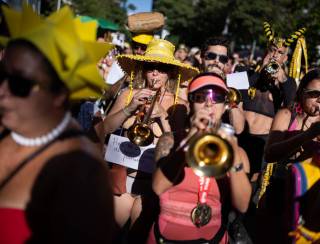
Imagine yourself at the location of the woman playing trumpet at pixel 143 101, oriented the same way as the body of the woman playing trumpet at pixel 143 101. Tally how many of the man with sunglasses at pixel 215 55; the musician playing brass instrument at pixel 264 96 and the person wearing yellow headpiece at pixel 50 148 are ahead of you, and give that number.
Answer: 1

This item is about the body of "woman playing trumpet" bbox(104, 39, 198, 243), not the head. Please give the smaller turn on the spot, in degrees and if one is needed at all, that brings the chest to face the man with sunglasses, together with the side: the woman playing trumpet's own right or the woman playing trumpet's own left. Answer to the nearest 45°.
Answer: approximately 135° to the woman playing trumpet's own left

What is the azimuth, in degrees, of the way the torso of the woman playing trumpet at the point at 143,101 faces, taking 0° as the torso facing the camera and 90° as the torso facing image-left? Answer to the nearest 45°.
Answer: approximately 0°

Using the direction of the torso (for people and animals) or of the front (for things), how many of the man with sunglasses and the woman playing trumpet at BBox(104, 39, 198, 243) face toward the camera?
2

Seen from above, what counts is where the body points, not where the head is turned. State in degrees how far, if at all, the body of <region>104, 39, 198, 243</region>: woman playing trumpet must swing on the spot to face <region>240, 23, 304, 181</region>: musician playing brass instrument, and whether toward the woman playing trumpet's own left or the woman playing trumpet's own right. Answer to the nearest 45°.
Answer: approximately 135° to the woman playing trumpet's own left

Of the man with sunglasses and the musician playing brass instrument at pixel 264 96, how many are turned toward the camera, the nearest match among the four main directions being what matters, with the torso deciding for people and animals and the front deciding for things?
2

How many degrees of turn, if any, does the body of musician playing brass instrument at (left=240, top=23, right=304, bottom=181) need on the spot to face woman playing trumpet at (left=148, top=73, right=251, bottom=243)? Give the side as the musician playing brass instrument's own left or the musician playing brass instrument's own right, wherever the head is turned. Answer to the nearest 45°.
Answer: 0° — they already face them

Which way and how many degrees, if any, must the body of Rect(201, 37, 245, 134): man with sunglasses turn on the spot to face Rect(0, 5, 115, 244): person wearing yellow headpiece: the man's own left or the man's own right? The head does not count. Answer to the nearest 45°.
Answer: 0° — they already face them

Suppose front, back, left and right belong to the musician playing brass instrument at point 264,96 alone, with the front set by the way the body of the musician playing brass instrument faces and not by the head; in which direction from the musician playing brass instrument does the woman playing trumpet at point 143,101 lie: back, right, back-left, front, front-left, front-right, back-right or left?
front-right
